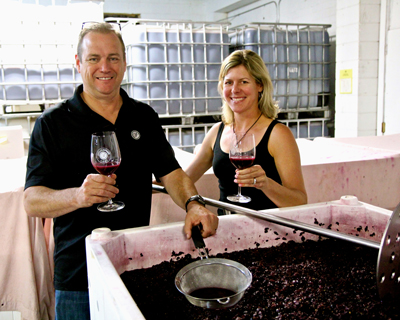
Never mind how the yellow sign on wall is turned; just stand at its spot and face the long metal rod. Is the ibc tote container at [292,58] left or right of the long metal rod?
right

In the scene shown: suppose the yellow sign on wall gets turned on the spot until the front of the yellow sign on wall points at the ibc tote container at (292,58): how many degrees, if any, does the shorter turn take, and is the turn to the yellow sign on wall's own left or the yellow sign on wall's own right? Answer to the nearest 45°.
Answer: approximately 45° to the yellow sign on wall's own right

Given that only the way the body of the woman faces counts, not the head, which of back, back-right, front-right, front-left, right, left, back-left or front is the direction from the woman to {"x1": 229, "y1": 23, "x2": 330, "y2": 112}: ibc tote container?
back-right

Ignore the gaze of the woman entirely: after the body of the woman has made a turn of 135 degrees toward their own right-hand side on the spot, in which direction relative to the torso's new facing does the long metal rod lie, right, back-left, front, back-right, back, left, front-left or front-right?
back

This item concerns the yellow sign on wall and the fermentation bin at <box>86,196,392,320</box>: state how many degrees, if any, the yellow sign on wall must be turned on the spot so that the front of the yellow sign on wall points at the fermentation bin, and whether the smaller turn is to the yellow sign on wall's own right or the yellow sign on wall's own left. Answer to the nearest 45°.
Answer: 0° — it already faces it

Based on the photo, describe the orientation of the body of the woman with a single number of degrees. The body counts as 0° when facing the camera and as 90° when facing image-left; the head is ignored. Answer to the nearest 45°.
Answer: approximately 45°

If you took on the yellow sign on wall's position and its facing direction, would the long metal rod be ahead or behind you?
ahead

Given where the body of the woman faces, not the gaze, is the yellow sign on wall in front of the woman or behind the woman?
behind

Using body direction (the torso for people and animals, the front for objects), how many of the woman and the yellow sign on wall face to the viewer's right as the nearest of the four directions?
0

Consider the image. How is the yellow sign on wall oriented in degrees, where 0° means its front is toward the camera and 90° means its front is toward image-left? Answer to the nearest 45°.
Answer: approximately 0°
